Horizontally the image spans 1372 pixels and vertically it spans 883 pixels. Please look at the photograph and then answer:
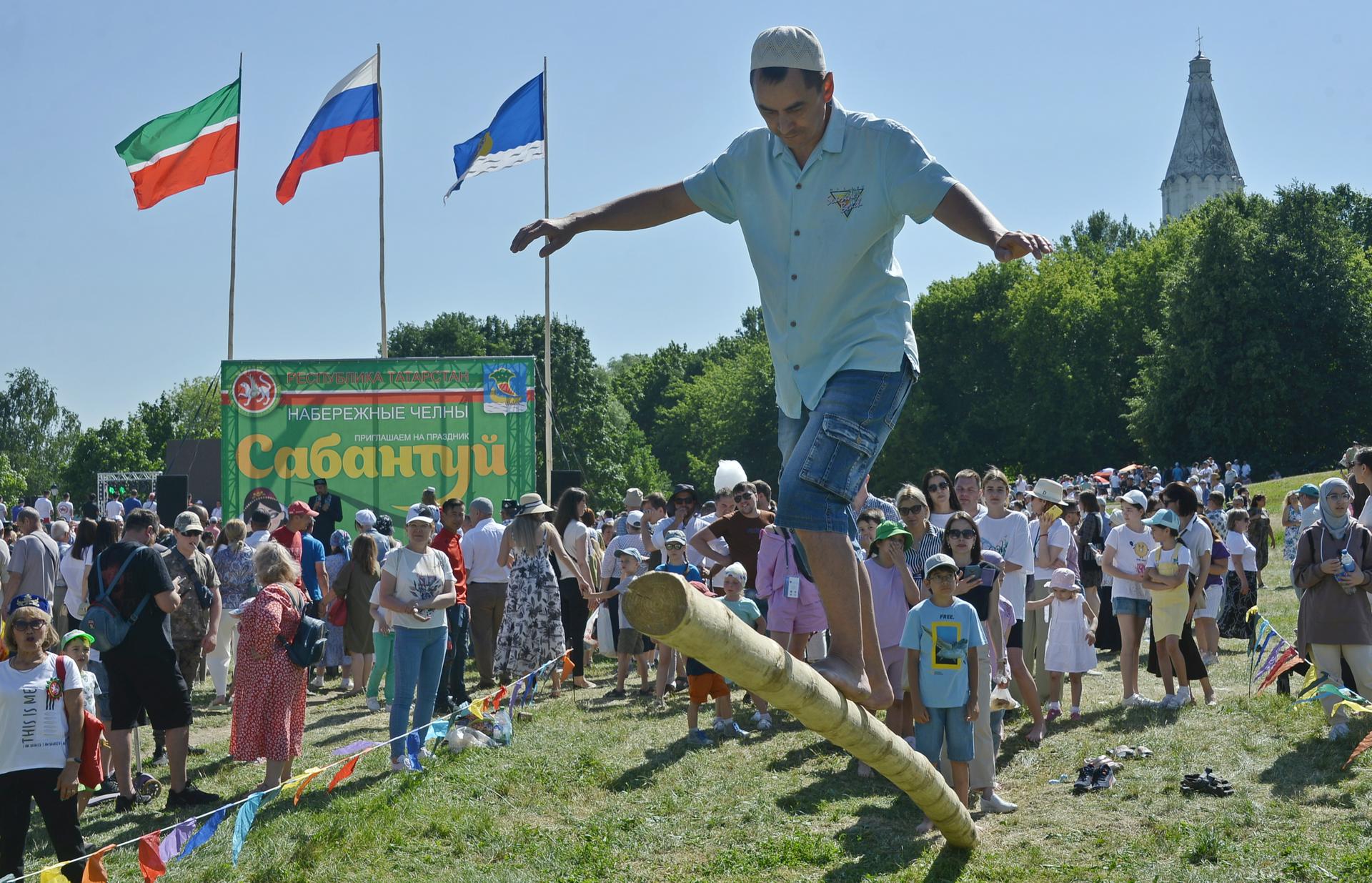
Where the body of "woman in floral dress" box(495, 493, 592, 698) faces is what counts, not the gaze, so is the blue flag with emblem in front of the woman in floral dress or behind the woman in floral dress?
in front

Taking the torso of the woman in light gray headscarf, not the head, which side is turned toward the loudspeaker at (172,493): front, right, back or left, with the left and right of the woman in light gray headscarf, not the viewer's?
right

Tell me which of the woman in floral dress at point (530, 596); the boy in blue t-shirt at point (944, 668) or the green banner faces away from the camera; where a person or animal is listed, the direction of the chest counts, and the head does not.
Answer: the woman in floral dress

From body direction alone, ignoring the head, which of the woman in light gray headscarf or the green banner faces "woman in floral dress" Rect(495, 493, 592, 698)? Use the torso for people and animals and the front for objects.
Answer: the green banner

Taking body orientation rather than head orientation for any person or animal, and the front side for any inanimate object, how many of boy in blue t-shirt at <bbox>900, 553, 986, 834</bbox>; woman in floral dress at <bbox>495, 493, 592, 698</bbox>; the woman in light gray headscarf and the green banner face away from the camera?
1

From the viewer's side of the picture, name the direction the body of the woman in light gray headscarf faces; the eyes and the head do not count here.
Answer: toward the camera

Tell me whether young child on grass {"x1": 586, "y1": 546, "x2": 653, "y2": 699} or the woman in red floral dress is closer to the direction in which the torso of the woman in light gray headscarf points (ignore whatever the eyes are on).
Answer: the woman in red floral dress

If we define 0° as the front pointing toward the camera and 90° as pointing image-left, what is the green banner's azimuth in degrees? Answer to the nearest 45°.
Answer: approximately 0°

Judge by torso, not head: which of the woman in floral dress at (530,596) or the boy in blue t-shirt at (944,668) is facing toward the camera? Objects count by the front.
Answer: the boy in blue t-shirt

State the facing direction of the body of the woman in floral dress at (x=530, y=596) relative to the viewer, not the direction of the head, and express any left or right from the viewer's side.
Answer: facing away from the viewer

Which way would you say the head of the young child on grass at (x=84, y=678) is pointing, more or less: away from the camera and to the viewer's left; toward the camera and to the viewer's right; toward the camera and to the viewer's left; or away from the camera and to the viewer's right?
toward the camera and to the viewer's right

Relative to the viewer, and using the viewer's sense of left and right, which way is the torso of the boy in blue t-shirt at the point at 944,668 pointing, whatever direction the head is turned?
facing the viewer

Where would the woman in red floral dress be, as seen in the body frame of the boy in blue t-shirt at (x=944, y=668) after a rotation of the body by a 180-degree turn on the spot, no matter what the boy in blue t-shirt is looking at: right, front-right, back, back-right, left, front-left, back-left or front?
left

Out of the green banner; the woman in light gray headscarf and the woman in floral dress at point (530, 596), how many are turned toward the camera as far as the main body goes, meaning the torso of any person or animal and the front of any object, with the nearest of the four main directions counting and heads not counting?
2

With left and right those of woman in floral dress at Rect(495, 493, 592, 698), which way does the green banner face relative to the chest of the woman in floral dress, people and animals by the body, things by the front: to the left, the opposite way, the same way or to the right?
the opposite way
